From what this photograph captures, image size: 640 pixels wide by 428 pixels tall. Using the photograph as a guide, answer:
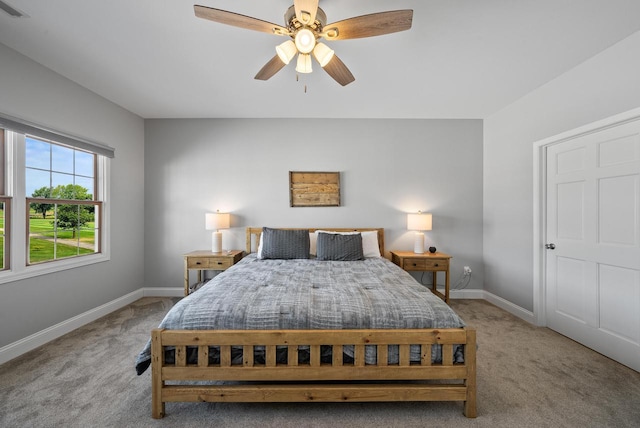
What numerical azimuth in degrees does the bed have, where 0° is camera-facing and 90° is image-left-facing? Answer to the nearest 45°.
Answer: approximately 0°

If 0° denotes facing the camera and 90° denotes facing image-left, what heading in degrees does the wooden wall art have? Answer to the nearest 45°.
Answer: approximately 0°

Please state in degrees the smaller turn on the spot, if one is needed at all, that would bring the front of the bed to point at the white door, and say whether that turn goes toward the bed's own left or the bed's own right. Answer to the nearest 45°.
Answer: approximately 90° to the bed's own left

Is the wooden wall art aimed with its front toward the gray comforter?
yes

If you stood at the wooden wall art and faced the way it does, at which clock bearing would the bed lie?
The bed is roughly at 12 o'clock from the wooden wall art.

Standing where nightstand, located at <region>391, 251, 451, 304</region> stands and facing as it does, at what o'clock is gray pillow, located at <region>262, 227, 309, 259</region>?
The gray pillow is roughly at 2 o'clock from the nightstand.

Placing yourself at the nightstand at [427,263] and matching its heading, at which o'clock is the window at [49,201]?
The window is roughly at 2 o'clock from the nightstand.

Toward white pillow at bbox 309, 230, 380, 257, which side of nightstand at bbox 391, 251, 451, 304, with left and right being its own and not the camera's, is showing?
right
